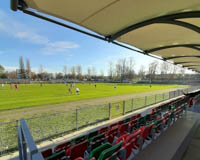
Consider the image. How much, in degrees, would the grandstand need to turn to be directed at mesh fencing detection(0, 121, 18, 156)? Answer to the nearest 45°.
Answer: approximately 45° to its left

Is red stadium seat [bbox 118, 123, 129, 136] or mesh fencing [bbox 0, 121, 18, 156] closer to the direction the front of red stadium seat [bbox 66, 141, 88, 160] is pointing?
the mesh fencing

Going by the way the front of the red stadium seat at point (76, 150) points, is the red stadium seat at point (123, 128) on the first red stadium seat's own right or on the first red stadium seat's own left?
on the first red stadium seat's own right

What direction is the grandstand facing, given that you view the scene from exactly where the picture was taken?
facing away from the viewer and to the left of the viewer

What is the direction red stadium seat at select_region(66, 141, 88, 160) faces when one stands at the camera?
facing away from the viewer and to the left of the viewer

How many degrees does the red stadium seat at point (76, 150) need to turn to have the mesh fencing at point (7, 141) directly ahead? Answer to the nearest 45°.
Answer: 0° — it already faces it
